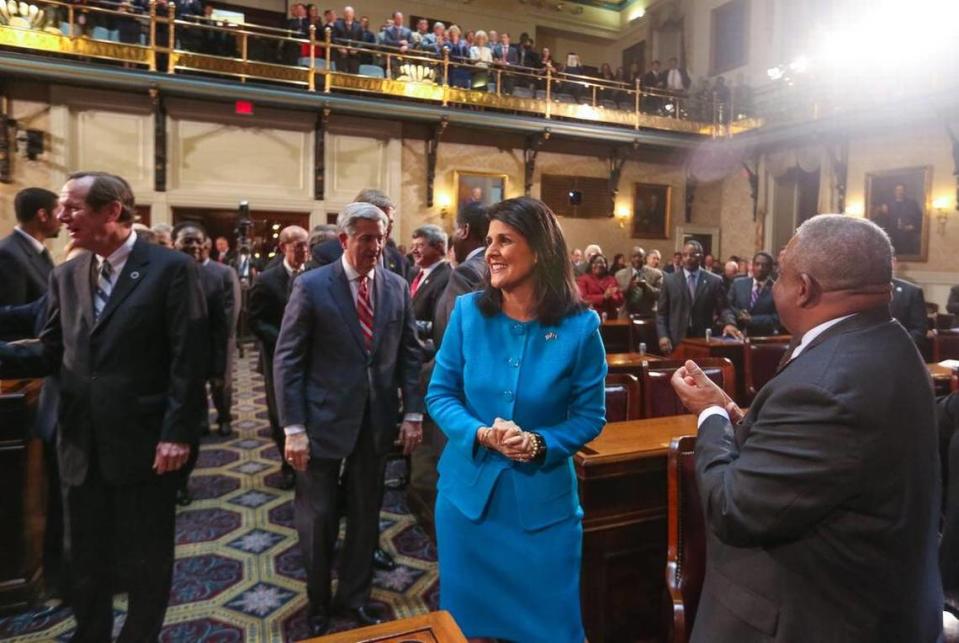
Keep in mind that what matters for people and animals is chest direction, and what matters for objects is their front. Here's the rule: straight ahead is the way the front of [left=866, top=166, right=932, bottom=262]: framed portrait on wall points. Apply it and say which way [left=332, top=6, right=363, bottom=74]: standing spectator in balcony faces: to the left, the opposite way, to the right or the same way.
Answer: to the left

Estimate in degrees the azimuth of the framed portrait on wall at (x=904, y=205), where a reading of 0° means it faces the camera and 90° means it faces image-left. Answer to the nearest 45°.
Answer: approximately 45°

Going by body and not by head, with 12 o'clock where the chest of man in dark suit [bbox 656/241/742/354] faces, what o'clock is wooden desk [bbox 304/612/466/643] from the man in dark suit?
The wooden desk is roughly at 12 o'clock from the man in dark suit.

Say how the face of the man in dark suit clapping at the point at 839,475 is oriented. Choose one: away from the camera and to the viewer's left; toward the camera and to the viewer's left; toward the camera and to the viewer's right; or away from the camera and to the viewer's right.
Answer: away from the camera and to the viewer's left

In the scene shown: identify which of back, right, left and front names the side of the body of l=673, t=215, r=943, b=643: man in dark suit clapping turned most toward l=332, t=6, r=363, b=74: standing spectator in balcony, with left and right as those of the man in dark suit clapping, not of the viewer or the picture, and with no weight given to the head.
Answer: front

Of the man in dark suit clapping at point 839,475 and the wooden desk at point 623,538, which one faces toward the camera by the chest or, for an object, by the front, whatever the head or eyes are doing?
the wooden desk

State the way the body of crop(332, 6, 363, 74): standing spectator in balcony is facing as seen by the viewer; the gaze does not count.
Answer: toward the camera

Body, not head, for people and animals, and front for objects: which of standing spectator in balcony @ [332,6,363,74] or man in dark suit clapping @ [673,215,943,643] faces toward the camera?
the standing spectator in balcony

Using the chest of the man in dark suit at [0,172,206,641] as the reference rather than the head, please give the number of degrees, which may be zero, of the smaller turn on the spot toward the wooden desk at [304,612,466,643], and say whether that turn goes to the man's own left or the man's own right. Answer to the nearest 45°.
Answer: approximately 45° to the man's own left

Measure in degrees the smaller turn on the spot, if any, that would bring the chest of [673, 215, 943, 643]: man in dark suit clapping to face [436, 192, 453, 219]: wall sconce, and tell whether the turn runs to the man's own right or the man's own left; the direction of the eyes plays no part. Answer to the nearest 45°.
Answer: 0° — they already face it

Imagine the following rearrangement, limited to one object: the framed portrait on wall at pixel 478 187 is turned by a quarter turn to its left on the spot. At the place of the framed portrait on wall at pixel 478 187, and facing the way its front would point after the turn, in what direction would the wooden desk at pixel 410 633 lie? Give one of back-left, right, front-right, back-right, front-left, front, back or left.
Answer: back-right

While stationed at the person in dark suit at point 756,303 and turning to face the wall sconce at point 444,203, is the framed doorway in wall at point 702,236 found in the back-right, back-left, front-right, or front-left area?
front-right

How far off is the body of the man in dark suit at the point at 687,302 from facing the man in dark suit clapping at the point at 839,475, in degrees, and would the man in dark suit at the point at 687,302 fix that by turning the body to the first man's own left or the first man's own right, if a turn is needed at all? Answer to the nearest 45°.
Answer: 0° — they already face them

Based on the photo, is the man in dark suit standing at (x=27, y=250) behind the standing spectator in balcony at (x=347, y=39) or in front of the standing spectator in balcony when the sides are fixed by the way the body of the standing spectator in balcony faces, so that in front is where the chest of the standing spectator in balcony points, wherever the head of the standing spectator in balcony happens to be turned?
in front
